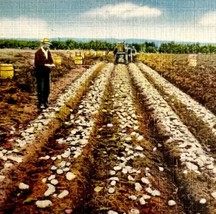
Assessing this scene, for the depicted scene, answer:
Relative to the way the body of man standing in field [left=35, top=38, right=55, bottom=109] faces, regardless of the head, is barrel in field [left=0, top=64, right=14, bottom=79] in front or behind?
behind

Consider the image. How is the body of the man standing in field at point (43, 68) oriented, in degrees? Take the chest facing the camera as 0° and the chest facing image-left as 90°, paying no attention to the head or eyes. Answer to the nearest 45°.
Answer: approximately 315°
